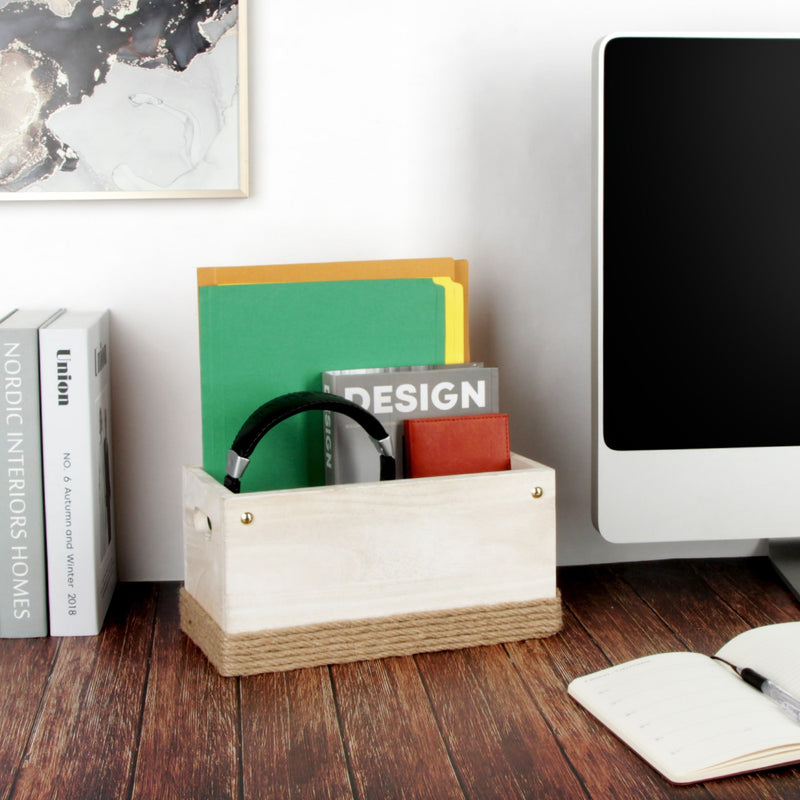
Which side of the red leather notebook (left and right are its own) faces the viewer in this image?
front

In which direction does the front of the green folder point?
toward the camera

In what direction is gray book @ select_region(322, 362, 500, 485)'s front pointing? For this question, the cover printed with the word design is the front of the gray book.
toward the camera
